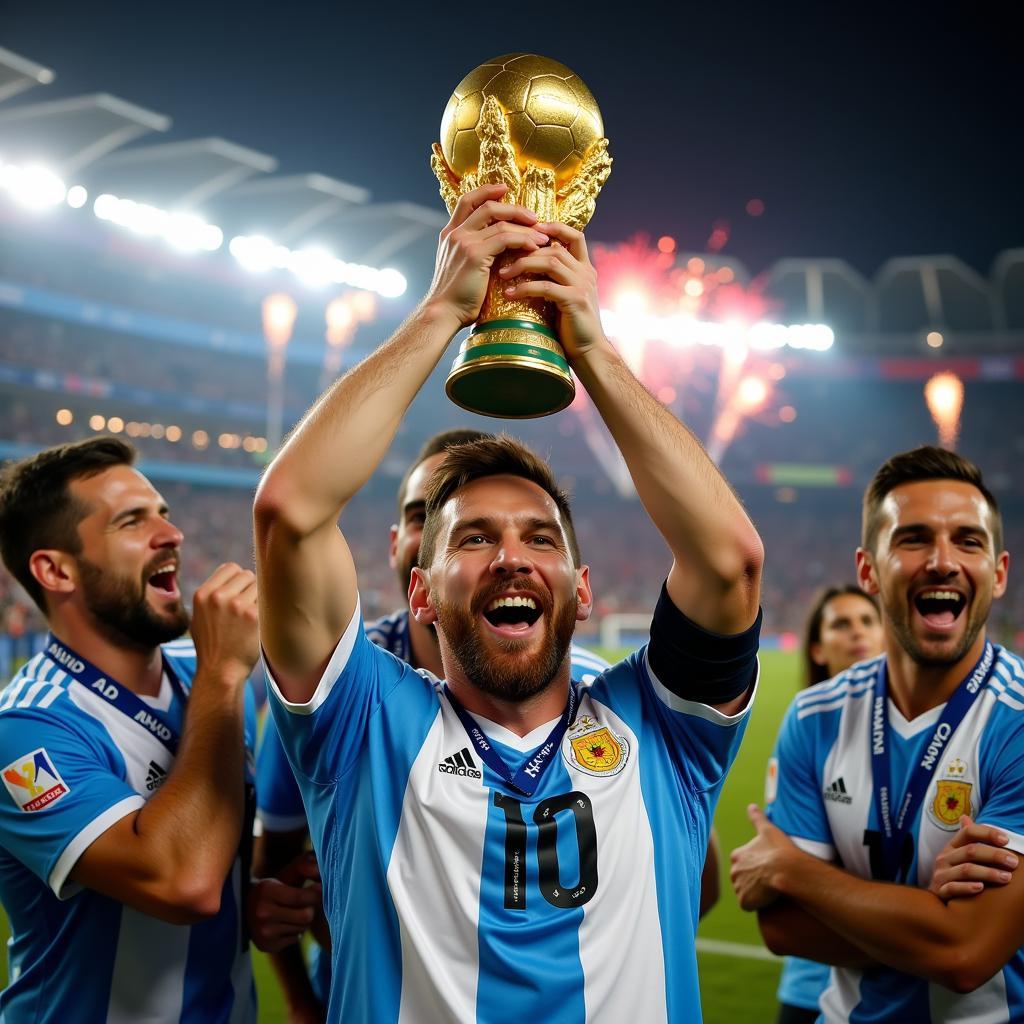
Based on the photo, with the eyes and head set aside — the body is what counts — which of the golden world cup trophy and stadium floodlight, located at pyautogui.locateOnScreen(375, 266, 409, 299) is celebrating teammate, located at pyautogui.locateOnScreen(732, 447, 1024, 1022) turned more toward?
the golden world cup trophy

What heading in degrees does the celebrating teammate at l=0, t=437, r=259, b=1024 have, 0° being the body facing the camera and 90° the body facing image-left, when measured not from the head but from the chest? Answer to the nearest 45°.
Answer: approximately 315°

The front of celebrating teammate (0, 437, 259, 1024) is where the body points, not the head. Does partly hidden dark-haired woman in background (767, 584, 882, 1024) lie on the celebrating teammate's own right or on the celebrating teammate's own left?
on the celebrating teammate's own left
